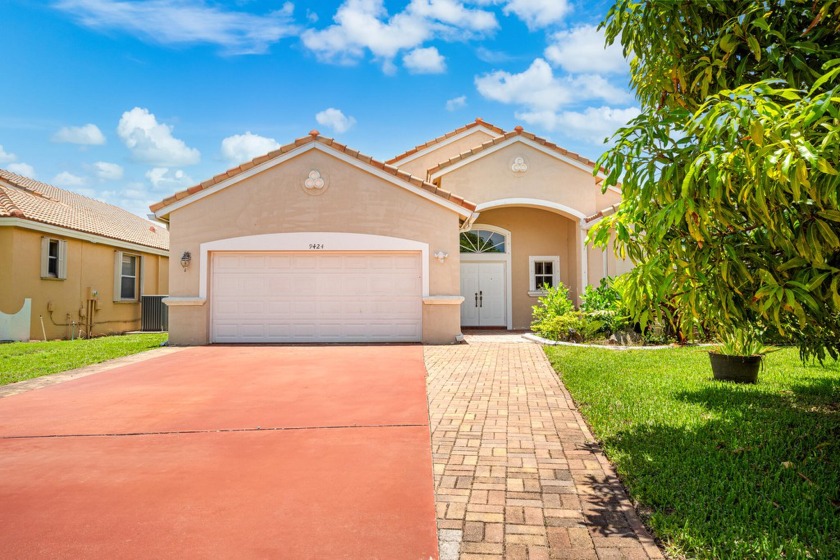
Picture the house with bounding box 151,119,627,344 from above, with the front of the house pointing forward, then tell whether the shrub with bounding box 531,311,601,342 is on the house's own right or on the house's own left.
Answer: on the house's own left

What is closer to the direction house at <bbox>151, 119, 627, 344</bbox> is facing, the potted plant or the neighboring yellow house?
the potted plant

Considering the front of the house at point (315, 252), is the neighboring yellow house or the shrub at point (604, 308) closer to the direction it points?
the shrub

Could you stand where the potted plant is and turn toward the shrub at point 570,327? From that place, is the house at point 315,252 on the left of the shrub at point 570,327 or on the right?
left

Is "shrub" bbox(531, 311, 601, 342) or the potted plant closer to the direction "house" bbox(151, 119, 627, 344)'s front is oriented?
the potted plant

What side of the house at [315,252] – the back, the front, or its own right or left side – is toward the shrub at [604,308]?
left

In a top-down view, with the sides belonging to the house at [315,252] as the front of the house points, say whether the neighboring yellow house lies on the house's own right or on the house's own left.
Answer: on the house's own right

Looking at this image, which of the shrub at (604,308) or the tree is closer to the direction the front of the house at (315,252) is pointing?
the tree

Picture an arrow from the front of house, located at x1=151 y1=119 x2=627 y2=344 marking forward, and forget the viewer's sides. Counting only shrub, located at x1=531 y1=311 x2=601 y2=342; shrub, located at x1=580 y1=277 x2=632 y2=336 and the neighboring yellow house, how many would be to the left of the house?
2

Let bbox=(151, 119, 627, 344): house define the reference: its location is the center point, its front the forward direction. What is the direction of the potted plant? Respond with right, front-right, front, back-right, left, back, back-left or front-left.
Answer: front-left

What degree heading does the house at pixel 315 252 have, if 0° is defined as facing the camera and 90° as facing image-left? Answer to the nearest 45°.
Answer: approximately 0°
